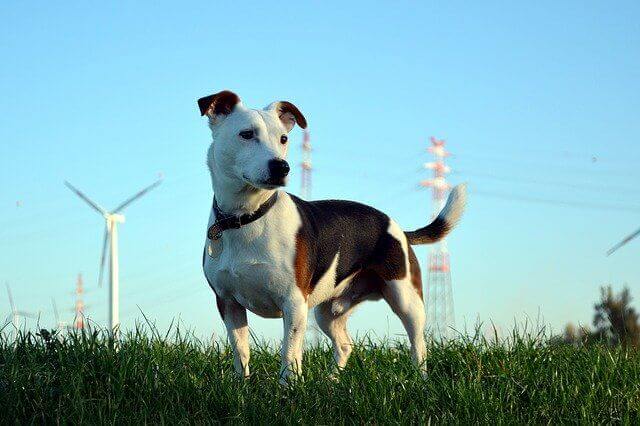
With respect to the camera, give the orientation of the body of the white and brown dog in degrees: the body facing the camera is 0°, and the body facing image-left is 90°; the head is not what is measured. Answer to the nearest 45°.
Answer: approximately 45°
